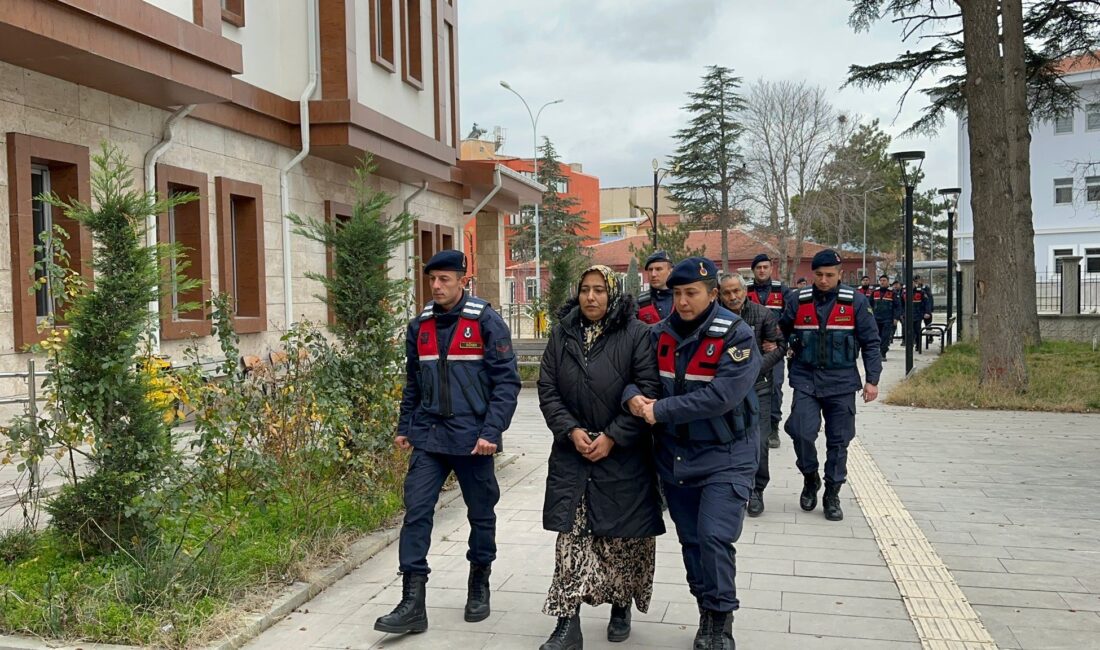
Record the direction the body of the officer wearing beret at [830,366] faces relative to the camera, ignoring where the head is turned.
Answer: toward the camera

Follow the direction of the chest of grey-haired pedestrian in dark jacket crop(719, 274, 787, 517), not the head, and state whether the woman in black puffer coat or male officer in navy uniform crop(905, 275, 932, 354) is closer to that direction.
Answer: the woman in black puffer coat

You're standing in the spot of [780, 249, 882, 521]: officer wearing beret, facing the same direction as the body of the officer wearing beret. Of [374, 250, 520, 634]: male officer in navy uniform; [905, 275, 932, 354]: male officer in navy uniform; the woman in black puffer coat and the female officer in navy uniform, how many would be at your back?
1

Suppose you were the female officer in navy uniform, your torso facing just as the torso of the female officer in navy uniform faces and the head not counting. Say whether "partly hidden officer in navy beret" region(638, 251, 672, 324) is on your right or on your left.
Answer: on your right

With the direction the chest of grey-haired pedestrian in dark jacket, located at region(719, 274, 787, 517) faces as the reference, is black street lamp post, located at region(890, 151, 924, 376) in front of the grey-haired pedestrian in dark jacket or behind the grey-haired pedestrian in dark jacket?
behind

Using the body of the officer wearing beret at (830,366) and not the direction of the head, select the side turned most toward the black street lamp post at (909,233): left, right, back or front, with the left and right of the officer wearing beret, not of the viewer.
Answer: back

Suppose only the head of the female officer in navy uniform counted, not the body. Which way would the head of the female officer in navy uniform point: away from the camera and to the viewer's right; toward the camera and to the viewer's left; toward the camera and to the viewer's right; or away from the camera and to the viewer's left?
toward the camera and to the viewer's left

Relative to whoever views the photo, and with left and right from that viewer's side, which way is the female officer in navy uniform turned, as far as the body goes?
facing the viewer and to the left of the viewer

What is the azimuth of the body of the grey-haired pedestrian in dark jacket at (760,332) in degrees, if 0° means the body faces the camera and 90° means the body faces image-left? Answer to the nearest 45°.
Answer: approximately 45°

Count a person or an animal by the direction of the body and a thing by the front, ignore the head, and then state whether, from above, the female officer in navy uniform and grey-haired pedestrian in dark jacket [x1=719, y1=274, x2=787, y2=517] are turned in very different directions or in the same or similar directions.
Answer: same or similar directions

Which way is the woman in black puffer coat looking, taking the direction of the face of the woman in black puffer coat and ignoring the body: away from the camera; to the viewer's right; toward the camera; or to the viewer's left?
toward the camera

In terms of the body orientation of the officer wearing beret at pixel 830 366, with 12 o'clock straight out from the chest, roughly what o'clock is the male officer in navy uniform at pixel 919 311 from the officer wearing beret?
The male officer in navy uniform is roughly at 6 o'clock from the officer wearing beret.

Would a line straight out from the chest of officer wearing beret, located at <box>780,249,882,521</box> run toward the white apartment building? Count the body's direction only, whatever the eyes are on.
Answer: no

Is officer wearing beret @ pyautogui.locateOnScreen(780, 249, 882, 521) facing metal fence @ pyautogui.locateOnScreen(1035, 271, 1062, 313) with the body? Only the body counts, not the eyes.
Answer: no

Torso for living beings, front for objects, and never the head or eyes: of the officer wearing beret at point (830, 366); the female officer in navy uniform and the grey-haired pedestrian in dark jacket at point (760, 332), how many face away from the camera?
0

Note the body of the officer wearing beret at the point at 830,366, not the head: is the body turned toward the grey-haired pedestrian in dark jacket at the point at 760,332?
no

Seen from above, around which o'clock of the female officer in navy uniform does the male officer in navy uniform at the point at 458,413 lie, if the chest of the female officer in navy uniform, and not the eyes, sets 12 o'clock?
The male officer in navy uniform is roughly at 2 o'clock from the female officer in navy uniform.

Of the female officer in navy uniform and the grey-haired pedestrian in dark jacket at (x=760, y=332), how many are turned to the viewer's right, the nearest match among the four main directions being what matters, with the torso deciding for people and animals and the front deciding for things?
0
